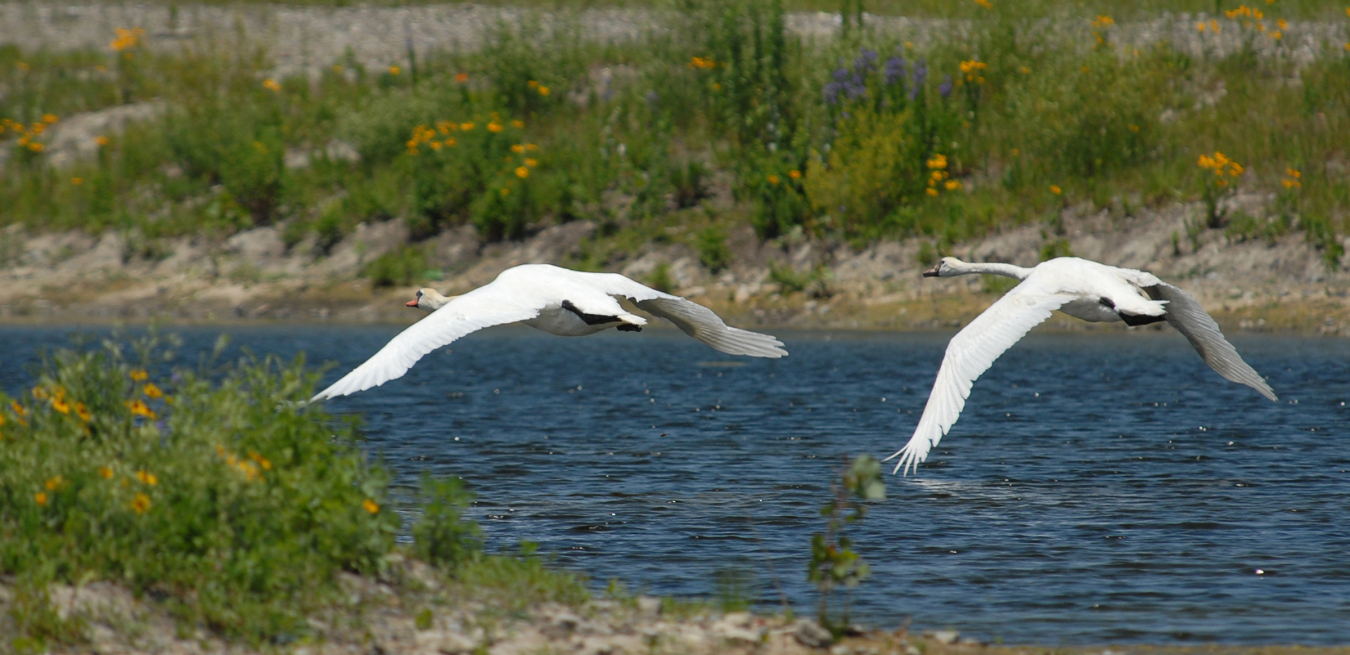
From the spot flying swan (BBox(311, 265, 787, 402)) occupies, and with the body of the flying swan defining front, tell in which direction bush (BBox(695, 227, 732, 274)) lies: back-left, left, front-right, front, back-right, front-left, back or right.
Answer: front-right

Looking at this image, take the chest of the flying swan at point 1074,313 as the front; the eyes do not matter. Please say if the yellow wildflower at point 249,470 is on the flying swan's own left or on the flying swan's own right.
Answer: on the flying swan's own left

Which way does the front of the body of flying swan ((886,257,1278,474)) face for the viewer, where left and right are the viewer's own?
facing away from the viewer and to the left of the viewer

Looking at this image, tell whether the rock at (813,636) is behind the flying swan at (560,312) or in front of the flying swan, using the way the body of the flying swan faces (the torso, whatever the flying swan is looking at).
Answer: behind

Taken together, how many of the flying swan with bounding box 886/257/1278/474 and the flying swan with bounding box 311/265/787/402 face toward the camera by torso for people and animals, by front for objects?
0

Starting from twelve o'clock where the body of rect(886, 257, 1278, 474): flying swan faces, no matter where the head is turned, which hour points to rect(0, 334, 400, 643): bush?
The bush is roughly at 9 o'clock from the flying swan.

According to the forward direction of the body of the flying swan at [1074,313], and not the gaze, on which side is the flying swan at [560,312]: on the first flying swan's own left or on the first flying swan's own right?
on the first flying swan's own left

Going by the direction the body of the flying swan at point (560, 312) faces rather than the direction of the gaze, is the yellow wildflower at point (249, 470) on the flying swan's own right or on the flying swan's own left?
on the flying swan's own left

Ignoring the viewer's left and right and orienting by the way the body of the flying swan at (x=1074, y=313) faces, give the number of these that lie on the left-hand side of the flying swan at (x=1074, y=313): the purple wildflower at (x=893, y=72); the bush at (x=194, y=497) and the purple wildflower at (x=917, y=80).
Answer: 1

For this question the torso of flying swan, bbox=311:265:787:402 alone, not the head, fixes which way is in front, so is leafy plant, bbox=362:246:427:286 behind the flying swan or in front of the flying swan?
in front

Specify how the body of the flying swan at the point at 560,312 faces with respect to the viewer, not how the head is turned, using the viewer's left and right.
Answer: facing away from the viewer and to the left of the viewer

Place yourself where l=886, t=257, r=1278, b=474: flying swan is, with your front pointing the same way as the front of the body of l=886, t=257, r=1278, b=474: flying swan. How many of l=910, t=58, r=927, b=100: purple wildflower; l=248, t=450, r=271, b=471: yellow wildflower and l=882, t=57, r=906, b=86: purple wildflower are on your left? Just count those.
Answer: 1
